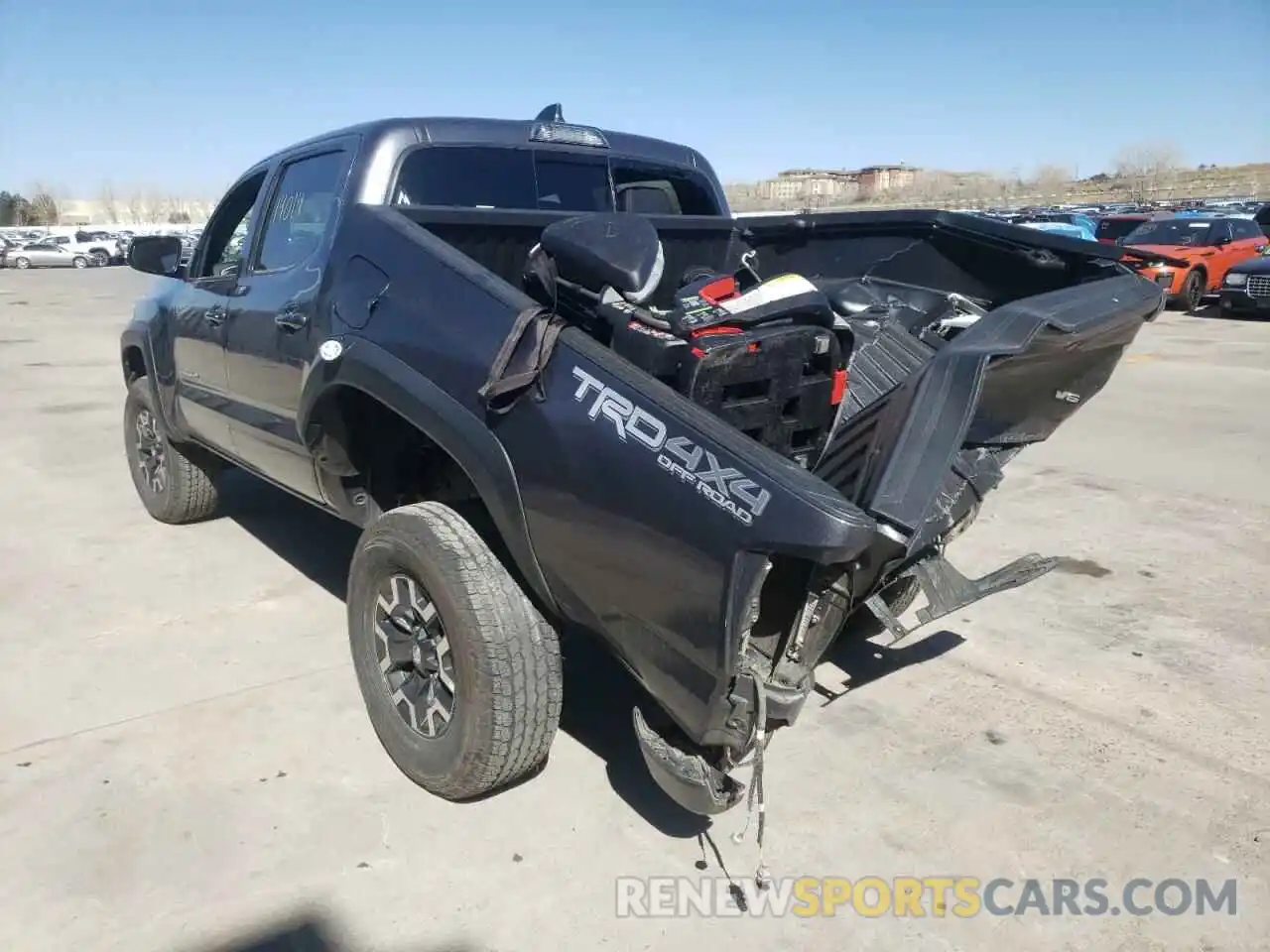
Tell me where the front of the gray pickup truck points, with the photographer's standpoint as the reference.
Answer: facing away from the viewer and to the left of the viewer

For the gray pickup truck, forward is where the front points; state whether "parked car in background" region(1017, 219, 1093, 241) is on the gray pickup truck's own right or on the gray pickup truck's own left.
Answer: on the gray pickup truck's own right

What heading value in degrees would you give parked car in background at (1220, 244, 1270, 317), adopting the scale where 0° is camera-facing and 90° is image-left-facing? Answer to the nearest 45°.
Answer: approximately 45°

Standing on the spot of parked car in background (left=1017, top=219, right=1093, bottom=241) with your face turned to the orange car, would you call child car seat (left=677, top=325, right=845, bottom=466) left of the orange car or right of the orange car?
right

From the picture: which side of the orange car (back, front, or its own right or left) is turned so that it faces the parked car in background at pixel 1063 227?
right

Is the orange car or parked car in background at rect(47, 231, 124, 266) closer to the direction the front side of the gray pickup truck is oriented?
the parked car in background

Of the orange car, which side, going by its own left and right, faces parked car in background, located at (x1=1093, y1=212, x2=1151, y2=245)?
right

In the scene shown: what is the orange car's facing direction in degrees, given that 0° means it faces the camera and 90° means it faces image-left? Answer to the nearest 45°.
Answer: approximately 45°
